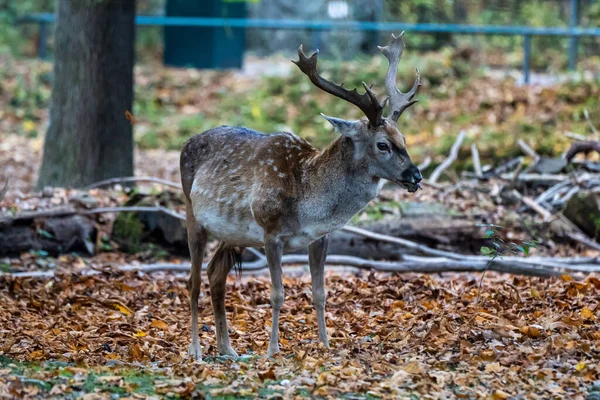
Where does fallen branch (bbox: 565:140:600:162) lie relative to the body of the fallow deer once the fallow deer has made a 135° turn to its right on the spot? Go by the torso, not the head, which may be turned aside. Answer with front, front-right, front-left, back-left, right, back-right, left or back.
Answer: back-right

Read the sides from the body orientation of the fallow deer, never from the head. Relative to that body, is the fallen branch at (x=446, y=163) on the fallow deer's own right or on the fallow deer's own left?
on the fallow deer's own left

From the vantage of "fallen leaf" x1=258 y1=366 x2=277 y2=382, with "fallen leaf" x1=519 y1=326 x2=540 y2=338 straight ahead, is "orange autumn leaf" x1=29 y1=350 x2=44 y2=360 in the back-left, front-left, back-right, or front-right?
back-left

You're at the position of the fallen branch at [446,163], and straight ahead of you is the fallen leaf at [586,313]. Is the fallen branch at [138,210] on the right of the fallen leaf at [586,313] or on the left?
right

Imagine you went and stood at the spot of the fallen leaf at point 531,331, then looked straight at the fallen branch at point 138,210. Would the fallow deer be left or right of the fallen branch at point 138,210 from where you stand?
left

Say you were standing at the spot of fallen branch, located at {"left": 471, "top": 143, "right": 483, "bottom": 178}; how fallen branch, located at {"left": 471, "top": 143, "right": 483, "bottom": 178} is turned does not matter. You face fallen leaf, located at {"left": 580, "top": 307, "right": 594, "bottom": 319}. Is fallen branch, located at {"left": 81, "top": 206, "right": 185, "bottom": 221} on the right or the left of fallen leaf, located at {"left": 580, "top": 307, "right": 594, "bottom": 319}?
right

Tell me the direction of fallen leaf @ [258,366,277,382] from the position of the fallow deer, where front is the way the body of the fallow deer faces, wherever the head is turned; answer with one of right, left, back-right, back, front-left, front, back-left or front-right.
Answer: front-right

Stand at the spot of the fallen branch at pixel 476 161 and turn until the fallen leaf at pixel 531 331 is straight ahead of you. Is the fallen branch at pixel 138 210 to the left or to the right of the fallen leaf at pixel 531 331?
right

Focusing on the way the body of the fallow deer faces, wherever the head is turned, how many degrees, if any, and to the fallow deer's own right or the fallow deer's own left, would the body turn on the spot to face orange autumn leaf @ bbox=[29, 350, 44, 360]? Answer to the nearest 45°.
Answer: approximately 135° to the fallow deer's own right

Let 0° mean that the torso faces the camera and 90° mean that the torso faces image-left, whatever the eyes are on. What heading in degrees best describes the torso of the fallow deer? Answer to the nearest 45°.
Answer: approximately 315°

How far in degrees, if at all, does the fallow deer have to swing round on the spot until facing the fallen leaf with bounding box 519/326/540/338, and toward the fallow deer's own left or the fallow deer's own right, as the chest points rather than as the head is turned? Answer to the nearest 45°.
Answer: approximately 45° to the fallow deer's own left

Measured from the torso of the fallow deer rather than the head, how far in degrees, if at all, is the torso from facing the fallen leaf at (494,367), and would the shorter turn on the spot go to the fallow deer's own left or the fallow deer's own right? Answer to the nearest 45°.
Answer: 0° — it already faces it

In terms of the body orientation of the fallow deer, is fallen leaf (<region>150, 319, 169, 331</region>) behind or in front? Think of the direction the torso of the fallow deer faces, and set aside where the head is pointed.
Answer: behind

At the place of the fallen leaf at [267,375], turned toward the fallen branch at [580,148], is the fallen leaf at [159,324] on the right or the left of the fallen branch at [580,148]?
left
